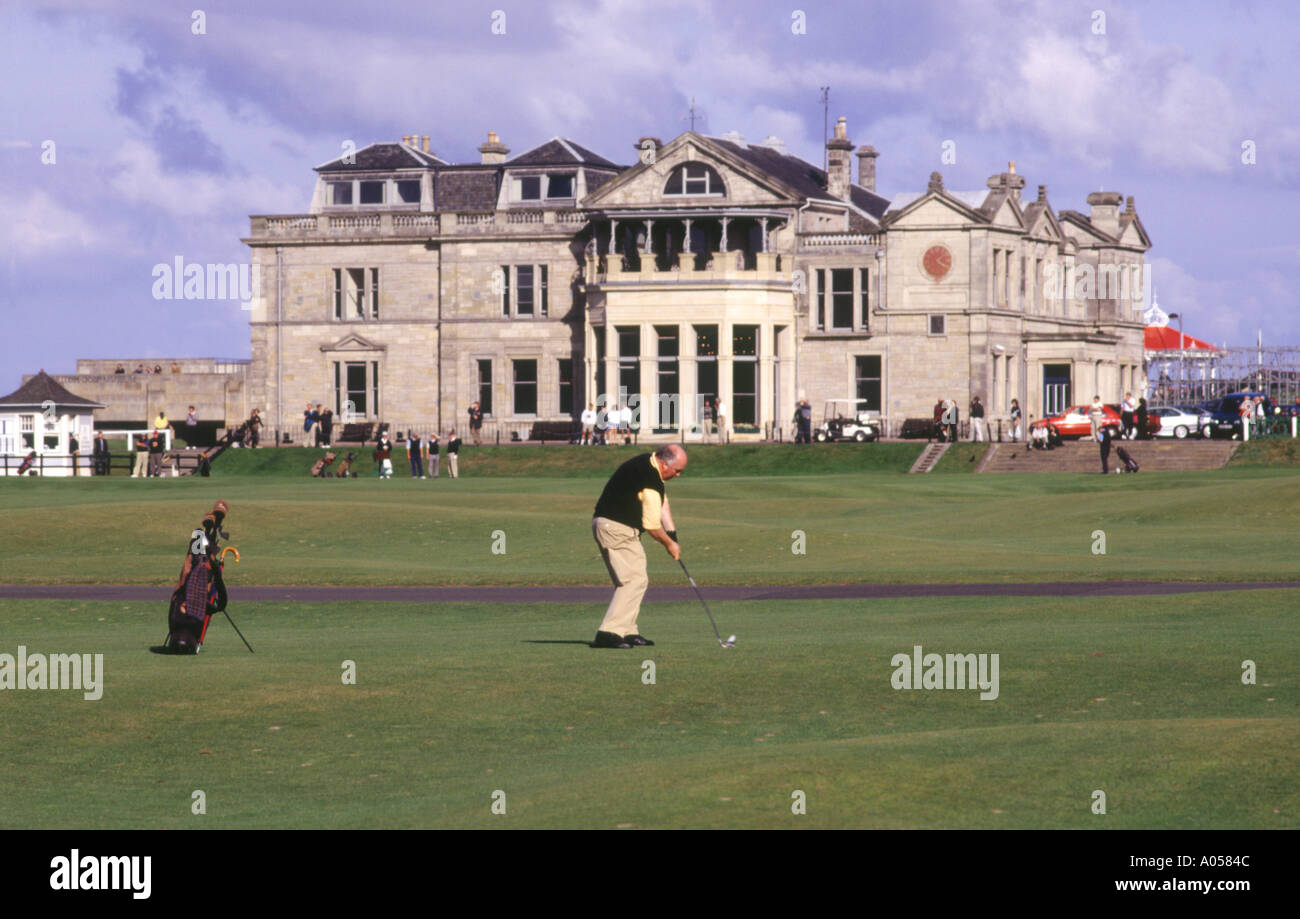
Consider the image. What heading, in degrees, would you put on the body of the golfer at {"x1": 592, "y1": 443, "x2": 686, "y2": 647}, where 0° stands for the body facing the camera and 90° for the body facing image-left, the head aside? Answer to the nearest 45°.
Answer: approximately 270°

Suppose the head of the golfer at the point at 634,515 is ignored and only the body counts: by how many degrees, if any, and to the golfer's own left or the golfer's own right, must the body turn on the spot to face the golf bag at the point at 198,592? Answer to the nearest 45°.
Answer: approximately 180°

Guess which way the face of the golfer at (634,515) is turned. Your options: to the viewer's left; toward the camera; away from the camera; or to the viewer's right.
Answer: to the viewer's right
